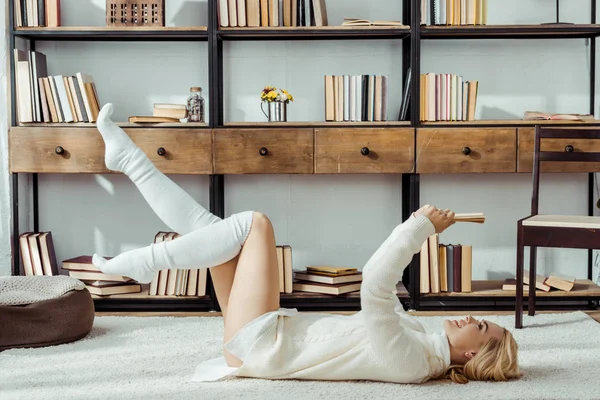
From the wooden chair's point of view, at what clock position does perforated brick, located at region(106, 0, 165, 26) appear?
The perforated brick is roughly at 3 o'clock from the wooden chair.

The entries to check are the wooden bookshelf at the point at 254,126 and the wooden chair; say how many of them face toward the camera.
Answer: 2

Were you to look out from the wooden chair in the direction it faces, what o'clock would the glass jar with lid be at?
The glass jar with lid is roughly at 3 o'clock from the wooden chair.

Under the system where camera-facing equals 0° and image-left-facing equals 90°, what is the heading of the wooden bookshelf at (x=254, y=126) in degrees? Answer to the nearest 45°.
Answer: approximately 0°

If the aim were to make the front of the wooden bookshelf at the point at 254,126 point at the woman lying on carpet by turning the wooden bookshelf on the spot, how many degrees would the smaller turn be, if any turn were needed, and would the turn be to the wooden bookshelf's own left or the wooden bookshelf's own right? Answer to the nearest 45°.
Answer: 0° — it already faces them

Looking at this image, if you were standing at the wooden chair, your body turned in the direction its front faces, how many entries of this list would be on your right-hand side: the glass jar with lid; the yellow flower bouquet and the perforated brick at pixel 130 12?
3

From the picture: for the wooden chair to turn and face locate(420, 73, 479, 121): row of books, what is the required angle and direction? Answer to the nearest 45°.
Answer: approximately 135° to its right

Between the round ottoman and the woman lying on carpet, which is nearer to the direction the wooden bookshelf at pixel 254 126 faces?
the woman lying on carpet

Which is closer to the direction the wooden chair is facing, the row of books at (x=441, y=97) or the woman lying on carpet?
the woman lying on carpet
